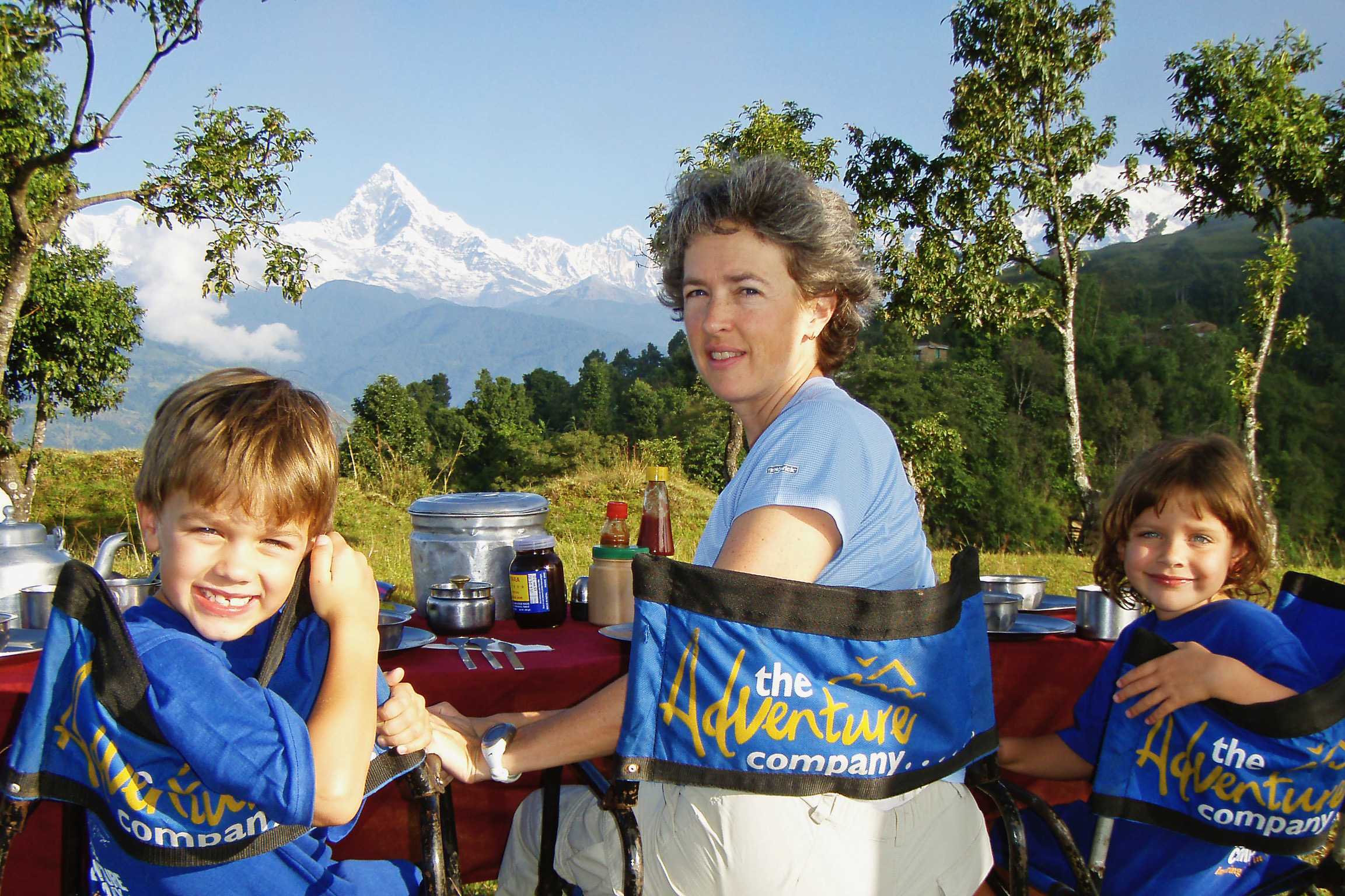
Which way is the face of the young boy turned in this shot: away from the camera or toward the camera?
toward the camera

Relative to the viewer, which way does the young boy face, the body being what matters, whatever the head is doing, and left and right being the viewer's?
facing the viewer and to the right of the viewer

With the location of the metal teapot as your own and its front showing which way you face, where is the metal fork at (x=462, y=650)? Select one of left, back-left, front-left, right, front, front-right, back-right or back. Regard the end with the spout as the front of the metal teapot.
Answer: front-right

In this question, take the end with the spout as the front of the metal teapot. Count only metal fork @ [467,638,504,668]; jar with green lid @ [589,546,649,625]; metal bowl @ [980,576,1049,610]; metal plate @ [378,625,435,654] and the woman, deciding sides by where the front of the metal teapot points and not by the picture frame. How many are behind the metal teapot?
0

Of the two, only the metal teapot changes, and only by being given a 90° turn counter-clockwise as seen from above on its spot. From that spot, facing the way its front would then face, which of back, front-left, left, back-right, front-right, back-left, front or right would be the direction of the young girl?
back-right

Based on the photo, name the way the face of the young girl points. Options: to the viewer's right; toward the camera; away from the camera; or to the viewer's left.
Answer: toward the camera

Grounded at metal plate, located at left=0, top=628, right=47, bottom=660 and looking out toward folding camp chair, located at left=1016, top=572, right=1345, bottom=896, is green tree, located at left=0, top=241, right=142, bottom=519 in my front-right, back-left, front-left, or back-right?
back-left

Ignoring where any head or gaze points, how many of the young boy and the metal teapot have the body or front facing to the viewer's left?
0

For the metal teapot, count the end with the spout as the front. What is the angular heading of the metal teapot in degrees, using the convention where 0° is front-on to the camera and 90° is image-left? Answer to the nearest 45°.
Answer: approximately 270°

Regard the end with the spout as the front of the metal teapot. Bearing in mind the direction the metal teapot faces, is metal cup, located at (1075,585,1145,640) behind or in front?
in front

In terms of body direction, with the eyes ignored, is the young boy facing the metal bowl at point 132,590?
no
